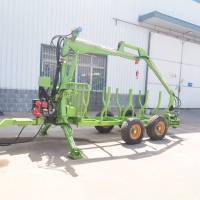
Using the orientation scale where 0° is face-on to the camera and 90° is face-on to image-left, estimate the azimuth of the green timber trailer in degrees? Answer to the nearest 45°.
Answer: approximately 45°

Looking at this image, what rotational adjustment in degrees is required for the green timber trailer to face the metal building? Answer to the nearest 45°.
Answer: approximately 135° to its right
